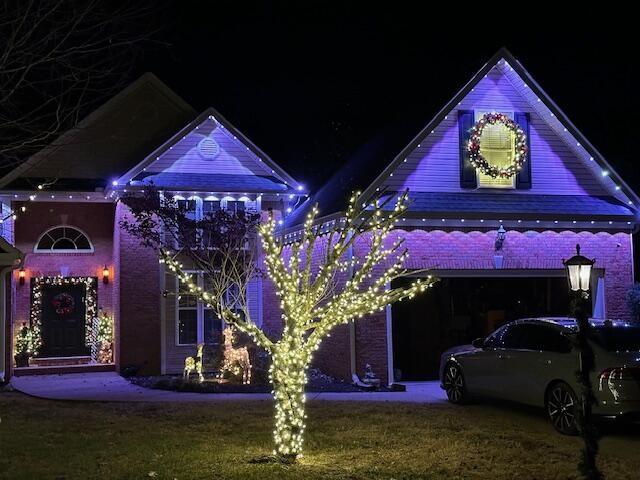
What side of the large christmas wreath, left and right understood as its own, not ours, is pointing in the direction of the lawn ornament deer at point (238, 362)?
right

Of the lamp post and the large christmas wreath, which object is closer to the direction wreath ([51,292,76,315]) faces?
the lamp post

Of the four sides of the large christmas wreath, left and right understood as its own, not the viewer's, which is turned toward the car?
front

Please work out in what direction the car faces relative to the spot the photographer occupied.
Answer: facing away from the viewer and to the left of the viewer

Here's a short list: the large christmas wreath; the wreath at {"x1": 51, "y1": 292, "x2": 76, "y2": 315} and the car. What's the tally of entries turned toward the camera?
2

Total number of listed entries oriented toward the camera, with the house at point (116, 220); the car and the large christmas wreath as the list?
2

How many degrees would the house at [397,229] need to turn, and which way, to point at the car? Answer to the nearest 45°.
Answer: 0° — it already faces it

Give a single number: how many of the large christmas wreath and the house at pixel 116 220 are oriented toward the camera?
2

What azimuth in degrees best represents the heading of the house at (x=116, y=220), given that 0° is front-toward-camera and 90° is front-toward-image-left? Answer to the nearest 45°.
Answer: approximately 0°

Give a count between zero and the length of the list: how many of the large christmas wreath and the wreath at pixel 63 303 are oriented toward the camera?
2

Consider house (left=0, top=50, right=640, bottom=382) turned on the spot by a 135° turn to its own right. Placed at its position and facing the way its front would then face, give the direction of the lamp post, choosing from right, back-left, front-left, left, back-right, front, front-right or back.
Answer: back-left
